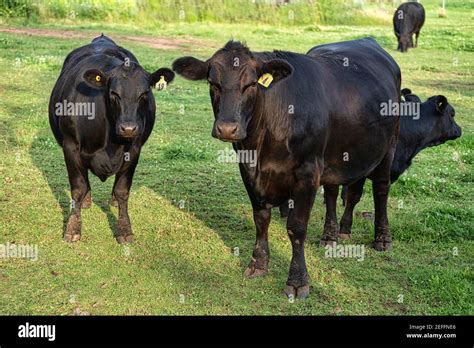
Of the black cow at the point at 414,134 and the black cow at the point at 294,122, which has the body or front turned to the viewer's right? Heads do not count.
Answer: the black cow at the point at 414,134

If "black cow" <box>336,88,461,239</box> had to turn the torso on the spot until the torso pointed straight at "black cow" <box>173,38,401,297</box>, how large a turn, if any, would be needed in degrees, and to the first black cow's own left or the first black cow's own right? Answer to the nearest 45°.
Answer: approximately 90° to the first black cow's own right

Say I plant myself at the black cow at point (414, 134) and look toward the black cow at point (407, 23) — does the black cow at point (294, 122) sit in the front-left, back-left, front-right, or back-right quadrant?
back-left

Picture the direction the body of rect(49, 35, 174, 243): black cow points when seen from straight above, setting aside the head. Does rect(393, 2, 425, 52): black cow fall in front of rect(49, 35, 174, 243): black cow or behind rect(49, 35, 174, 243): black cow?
behind

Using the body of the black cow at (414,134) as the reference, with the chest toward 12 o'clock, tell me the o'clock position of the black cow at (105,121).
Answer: the black cow at (105,121) is roughly at 5 o'clock from the black cow at (414,134).

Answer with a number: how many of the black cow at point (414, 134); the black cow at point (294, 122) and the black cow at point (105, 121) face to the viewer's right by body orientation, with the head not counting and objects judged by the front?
1

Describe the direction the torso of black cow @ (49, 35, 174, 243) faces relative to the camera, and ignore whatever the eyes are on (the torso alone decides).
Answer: toward the camera

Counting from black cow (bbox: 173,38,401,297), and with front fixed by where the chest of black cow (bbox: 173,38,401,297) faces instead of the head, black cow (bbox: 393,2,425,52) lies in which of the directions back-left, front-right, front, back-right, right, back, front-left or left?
back-right

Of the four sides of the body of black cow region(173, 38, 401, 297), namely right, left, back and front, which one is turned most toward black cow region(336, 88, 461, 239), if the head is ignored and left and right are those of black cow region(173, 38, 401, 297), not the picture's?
back

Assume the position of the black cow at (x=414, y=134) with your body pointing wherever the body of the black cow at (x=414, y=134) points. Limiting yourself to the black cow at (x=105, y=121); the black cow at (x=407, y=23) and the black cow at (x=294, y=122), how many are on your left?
1

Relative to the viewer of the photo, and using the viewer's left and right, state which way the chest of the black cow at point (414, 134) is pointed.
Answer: facing to the right of the viewer

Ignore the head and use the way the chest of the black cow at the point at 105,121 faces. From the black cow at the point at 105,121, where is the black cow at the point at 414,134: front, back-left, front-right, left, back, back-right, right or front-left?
left

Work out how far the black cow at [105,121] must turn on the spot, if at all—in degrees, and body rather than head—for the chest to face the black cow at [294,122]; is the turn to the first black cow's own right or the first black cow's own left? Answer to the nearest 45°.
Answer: approximately 45° to the first black cow's own left

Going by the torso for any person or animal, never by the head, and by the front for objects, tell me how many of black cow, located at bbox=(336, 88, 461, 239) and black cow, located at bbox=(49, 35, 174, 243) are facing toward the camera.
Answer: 1

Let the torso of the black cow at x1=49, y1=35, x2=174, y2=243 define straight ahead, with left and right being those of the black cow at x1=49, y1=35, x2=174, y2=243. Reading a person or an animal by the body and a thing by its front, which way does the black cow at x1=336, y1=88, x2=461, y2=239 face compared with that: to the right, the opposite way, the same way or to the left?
to the left

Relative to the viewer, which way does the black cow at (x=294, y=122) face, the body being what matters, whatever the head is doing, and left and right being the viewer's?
facing the viewer and to the left of the viewer

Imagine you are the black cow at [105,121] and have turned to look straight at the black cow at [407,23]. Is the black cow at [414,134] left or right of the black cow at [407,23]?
right

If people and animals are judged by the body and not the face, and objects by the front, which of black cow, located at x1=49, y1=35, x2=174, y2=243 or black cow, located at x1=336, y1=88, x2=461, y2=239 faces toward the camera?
black cow, located at x1=49, y1=35, x2=174, y2=243

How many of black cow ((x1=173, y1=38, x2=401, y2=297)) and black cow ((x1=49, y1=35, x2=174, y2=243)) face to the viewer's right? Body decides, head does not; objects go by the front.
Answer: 0
